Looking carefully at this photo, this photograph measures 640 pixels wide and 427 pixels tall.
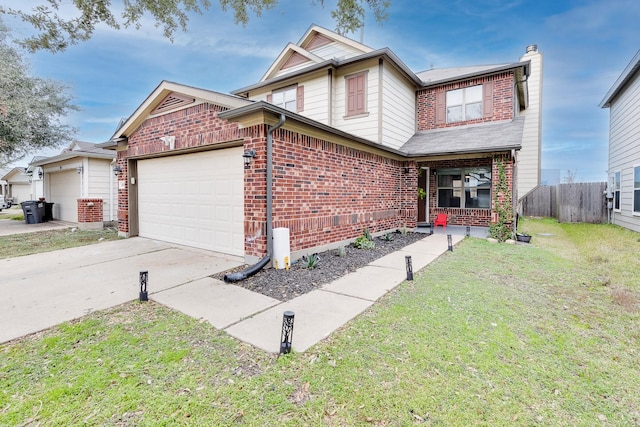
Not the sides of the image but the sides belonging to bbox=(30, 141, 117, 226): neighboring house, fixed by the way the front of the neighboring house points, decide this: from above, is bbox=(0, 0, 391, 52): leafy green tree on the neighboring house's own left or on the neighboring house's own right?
on the neighboring house's own left

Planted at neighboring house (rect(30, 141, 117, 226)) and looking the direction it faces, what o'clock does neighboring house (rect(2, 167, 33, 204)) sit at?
neighboring house (rect(2, 167, 33, 204)) is roughly at 4 o'clock from neighboring house (rect(30, 141, 117, 226)).

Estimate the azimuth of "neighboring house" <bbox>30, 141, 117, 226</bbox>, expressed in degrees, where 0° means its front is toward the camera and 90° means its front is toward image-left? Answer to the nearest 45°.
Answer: approximately 45°

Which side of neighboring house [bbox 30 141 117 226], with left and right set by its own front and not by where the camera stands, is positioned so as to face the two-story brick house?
left

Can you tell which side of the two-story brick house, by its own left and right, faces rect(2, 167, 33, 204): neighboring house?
right

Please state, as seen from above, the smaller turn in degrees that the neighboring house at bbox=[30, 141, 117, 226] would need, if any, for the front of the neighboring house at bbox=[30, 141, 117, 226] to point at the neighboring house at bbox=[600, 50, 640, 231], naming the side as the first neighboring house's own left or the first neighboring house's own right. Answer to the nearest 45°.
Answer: approximately 90° to the first neighboring house's own left

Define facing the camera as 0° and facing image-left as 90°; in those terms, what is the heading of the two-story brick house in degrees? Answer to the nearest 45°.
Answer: approximately 45°

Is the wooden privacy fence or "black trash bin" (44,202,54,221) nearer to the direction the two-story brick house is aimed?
the black trash bin
